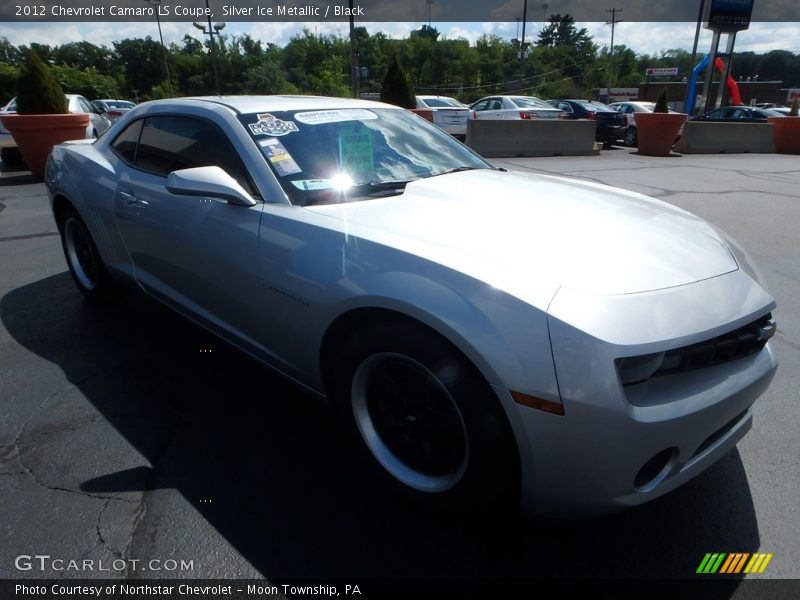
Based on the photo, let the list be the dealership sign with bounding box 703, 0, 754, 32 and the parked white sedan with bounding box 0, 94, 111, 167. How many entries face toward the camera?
1

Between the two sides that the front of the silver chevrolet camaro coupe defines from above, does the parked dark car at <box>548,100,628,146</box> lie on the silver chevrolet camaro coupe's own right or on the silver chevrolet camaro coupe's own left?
on the silver chevrolet camaro coupe's own left

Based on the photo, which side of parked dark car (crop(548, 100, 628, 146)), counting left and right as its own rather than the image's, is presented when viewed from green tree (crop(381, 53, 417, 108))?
left

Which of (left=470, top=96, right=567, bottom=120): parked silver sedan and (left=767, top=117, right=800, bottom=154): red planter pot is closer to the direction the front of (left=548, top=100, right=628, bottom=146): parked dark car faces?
the parked silver sedan

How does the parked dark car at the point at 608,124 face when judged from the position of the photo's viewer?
facing away from the viewer and to the left of the viewer

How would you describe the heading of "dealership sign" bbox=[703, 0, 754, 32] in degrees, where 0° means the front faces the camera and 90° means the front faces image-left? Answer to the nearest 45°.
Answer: approximately 0°

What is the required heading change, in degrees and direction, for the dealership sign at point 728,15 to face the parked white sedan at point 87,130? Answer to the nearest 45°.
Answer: approximately 45° to its right

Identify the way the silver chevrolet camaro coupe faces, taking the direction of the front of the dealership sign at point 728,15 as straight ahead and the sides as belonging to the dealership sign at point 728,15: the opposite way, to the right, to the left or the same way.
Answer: to the left

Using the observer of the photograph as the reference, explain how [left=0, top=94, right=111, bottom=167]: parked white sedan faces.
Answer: facing away from the viewer and to the right of the viewer

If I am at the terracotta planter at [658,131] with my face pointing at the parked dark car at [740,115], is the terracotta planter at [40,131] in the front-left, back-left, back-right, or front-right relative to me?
back-left
